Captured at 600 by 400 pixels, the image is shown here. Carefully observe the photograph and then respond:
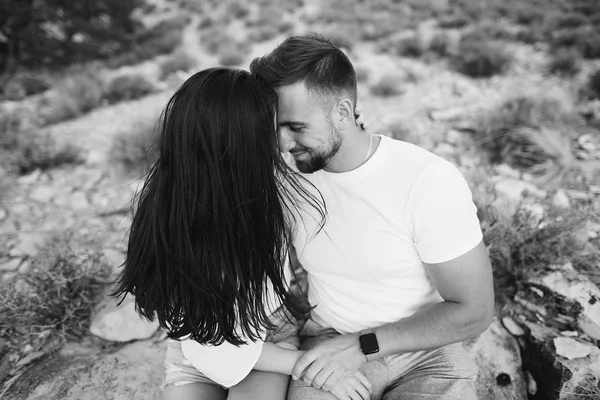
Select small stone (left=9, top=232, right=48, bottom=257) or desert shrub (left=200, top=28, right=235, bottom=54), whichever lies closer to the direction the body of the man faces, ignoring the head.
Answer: the small stone

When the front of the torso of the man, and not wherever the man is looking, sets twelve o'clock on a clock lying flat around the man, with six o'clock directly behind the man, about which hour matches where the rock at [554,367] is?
The rock is roughly at 7 o'clock from the man.

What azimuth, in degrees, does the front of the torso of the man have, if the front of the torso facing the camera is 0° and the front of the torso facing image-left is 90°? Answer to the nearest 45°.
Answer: approximately 45°

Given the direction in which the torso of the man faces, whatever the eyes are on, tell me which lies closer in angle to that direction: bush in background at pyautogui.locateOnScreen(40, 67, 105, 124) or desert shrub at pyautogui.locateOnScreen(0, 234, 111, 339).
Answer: the desert shrub

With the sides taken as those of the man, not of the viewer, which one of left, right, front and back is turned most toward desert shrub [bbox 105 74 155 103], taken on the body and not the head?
right

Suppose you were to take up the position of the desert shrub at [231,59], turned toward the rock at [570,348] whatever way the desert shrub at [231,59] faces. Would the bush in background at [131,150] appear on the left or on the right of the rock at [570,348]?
right

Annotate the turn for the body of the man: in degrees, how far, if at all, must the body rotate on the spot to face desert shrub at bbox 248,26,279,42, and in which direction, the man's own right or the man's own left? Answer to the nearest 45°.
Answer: approximately 135° to the man's own right

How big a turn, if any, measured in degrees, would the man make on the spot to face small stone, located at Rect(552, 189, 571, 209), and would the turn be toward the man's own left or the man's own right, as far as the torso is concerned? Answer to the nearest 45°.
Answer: approximately 180°

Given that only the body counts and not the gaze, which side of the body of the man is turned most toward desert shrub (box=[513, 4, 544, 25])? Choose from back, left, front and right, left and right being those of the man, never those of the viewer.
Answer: back

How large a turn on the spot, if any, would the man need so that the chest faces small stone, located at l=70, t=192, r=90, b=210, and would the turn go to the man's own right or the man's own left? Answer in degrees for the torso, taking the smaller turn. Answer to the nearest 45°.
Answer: approximately 90° to the man's own right

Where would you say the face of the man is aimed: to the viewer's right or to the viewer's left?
to the viewer's left

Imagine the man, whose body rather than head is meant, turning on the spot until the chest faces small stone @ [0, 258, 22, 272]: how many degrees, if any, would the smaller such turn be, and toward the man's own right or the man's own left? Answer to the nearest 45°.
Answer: approximately 45° to the man's own right

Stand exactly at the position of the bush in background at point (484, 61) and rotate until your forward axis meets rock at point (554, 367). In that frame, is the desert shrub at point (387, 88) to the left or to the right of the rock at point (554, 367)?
right

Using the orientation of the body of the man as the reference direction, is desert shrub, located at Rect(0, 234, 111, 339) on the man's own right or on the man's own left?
on the man's own right

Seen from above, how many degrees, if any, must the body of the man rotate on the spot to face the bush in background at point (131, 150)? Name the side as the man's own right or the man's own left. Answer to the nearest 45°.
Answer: approximately 90° to the man's own right

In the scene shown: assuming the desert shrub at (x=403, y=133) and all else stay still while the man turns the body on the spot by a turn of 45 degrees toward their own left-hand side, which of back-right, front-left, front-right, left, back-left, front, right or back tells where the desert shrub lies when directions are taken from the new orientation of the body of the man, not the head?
back

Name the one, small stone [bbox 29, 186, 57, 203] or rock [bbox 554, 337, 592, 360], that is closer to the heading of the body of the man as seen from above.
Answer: the small stone

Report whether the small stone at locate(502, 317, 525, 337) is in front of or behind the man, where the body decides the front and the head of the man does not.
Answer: behind

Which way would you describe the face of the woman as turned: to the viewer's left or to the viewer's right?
to the viewer's right

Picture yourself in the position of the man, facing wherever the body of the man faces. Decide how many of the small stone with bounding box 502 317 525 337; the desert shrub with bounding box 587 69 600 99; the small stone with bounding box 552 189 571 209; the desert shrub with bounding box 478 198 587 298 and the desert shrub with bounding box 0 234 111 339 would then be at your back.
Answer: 4

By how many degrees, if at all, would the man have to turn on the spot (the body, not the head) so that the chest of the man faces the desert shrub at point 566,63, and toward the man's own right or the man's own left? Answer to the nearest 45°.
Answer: approximately 180°
